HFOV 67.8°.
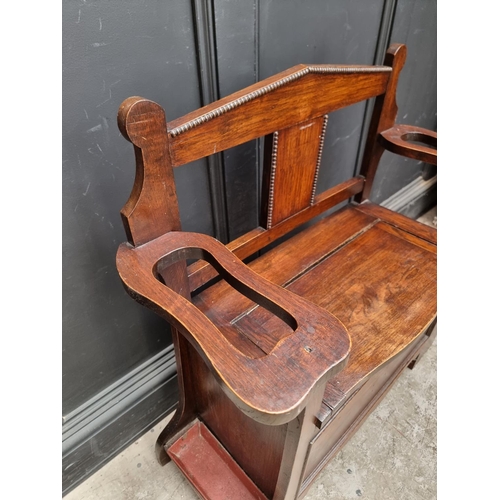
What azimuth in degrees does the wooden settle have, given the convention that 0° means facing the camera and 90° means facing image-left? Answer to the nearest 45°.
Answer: approximately 315°
